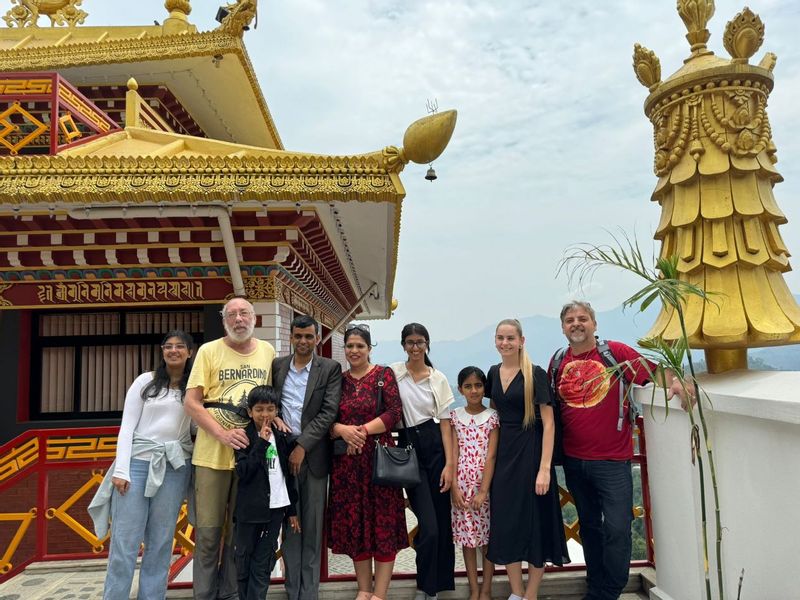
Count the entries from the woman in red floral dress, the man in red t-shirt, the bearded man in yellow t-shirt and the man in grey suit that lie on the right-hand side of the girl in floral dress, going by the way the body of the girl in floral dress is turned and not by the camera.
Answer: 3

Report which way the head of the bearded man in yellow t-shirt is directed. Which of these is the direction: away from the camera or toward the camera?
toward the camera

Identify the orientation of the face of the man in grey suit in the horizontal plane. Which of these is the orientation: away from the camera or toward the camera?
toward the camera

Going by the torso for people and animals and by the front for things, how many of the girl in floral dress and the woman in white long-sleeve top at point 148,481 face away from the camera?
0

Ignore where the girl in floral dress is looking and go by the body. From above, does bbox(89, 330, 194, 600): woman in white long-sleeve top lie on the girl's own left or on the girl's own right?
on the girl's own right

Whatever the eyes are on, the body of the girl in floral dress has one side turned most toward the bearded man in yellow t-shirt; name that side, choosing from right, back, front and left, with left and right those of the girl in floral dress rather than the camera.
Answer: right

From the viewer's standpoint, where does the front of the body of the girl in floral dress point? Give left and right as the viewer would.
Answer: facing the viewer

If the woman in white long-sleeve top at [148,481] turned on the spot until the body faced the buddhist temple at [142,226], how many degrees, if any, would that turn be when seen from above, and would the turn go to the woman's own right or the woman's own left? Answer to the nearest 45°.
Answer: approximately 135° to the woman's own left

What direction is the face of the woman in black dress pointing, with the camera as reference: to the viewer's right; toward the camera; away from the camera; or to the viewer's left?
toward the camera

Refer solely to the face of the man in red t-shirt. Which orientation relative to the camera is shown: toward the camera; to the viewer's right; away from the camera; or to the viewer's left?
toward the camera

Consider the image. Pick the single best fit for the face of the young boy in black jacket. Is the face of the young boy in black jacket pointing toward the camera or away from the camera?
toward the camera

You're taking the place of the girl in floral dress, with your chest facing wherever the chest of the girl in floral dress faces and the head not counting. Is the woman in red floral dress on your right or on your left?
on your right

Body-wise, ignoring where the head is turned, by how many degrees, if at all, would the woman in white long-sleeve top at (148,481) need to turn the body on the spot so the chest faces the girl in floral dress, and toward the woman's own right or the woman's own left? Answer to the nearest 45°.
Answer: approximately 45° to the woman's own left

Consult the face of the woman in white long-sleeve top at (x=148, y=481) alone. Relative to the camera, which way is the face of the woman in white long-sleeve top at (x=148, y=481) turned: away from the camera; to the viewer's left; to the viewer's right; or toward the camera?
toward the camera

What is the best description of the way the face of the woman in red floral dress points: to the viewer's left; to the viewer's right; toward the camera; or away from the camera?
toward the camera

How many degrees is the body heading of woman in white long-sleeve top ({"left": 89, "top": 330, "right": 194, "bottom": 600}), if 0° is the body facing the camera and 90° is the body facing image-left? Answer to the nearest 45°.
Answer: approximately 315°
